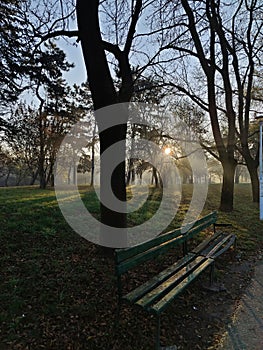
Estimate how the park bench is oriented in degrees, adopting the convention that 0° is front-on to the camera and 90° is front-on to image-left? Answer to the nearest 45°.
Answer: approximately 315°

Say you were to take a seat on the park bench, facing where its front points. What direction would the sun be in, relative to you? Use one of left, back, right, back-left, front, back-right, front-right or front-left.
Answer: back-left

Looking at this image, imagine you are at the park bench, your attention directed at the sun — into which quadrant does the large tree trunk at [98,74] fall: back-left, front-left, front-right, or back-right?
front-left
